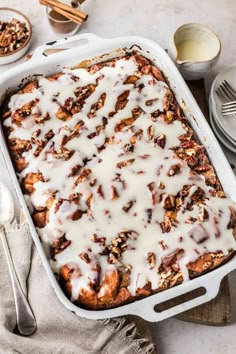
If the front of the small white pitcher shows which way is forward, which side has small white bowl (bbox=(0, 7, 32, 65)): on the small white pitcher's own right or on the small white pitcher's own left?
on the small white pitcher's own right

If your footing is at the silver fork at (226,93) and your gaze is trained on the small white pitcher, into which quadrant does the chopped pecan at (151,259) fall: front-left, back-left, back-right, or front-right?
back-left

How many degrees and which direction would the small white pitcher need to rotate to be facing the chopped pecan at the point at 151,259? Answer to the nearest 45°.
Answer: approximately 45° to its left

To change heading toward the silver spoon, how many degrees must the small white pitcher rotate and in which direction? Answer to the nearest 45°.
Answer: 0° — it already faces it

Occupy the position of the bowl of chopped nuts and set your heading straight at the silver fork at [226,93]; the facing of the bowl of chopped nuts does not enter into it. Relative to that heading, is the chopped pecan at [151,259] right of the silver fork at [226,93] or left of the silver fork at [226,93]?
right

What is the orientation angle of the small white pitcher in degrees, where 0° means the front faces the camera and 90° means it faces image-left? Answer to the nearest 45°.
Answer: approximately 45°

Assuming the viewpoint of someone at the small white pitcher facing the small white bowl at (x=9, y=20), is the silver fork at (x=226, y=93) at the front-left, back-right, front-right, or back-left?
back-left
